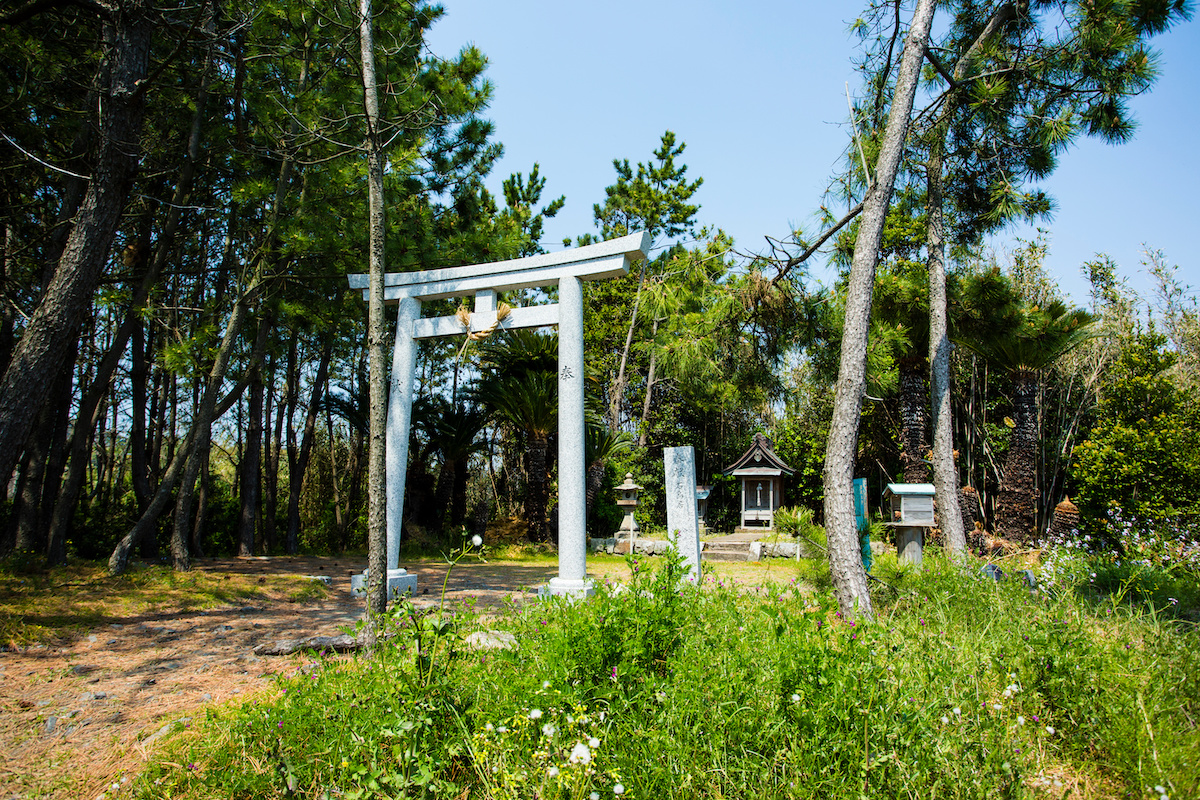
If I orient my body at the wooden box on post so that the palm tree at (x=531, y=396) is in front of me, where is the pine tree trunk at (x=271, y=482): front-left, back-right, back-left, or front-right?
front-left

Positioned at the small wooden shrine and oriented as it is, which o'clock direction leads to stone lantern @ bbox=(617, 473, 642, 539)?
The stone lantern is roughly at 2 o'clock from the small wooden shrine.

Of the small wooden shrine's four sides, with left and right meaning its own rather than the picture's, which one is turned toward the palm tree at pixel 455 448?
right

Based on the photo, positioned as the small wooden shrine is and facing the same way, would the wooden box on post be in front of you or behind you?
in front

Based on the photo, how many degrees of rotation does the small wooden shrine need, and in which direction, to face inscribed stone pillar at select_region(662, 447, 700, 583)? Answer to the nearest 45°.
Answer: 0° — it already faces it

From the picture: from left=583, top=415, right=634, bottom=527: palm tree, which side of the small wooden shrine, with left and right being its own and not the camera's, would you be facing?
right

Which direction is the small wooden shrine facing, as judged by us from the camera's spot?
facing the viewer

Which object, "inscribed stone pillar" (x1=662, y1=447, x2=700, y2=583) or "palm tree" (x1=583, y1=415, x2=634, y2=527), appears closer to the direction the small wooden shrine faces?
the inscribed stone pillar

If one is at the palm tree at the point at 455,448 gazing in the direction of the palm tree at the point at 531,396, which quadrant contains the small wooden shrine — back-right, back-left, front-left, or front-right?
front-left

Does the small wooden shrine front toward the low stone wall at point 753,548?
yes
